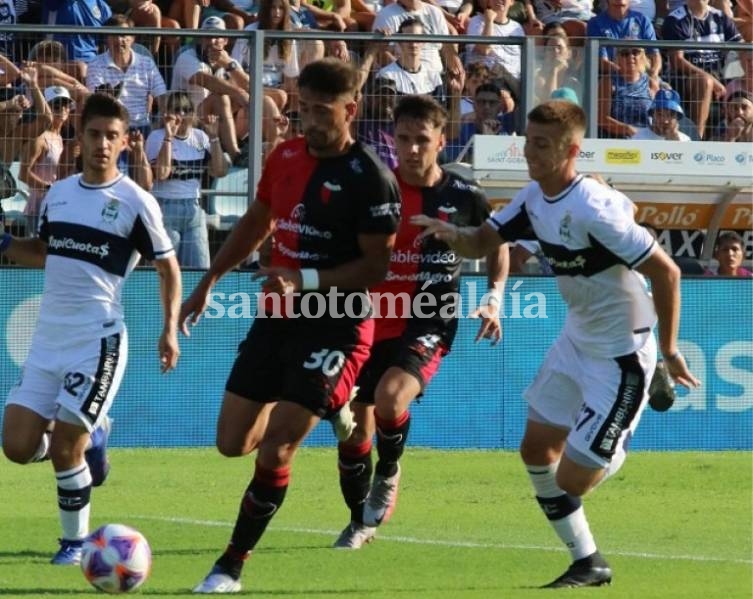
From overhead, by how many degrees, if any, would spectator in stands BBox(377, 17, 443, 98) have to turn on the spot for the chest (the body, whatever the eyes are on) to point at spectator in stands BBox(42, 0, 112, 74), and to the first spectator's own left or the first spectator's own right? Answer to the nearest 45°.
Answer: approximately 90° to the first spectator's own right

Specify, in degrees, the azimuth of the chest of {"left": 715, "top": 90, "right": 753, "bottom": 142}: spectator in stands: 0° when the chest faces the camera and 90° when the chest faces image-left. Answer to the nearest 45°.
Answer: approximately 0°

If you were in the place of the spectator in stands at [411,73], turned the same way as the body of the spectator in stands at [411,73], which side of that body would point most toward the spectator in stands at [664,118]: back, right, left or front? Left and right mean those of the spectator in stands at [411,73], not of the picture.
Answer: left

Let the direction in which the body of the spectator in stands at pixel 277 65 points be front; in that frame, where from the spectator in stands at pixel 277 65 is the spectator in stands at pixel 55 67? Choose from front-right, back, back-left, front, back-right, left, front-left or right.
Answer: right

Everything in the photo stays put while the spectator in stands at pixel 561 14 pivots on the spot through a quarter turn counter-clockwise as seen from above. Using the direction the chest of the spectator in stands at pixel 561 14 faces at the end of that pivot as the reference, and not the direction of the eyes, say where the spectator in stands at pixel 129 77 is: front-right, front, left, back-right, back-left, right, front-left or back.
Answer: back-right

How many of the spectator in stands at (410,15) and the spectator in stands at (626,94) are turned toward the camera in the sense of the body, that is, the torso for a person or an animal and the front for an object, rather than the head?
2

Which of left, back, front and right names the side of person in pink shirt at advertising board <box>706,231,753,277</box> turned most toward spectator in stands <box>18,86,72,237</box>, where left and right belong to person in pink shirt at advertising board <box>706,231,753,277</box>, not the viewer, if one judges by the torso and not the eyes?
right

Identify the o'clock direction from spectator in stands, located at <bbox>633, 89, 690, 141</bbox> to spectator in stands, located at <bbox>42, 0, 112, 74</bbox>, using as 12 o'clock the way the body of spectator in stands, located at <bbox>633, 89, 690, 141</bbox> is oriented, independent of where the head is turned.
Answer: spectator in stands, located at <bbox>42, 0, 112, 74</bbox> is roughly at 3 o'clock from spectator in stands, located at <bbox>633, 89, 690, 141</bbox>.

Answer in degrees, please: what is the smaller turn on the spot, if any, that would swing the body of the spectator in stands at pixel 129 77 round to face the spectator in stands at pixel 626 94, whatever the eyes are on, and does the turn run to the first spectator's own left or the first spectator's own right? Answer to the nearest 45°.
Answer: approximately 90° to the first spectator's own left

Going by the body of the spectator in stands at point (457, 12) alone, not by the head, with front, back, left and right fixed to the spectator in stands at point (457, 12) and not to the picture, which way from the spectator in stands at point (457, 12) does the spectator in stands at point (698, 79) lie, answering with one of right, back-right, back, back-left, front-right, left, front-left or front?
front-left

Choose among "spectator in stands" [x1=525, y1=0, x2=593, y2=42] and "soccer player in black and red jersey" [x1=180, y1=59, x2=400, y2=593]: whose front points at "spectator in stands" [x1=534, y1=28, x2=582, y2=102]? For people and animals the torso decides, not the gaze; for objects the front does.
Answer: "spectator in stands" [x1=525, y1=0, x2=593, y2=42]

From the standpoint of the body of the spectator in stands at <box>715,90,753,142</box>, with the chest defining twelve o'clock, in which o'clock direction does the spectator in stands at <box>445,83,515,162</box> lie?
the spectator in stands at <box>445,83,515,162</box> is roughly at 2 o'clock from the spectator in stands at <box>715,90,753,142</box>.

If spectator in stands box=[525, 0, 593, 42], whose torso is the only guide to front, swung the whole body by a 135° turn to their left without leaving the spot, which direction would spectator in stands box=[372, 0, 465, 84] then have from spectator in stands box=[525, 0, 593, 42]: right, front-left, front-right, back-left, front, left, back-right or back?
back
